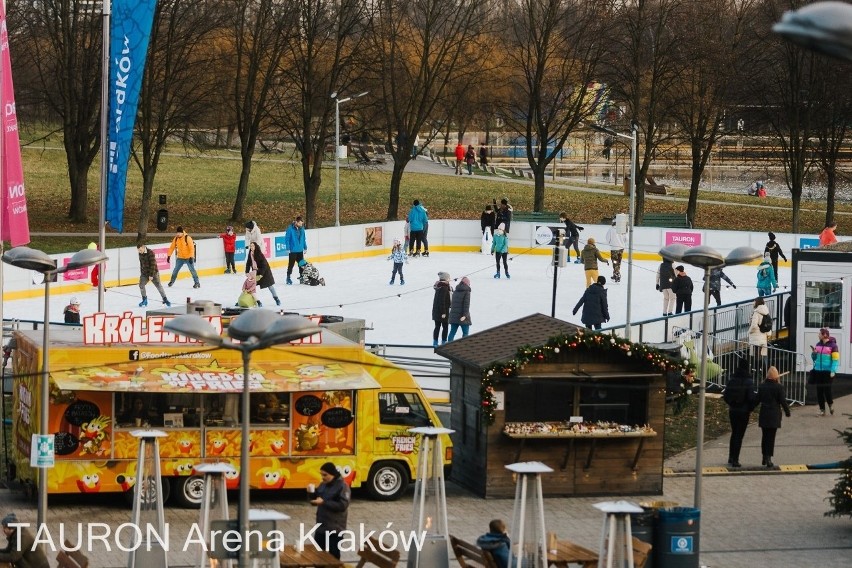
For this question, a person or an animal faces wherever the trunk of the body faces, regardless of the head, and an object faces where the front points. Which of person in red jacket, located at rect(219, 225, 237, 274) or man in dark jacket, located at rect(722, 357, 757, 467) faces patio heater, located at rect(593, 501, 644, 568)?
the person in red jacket

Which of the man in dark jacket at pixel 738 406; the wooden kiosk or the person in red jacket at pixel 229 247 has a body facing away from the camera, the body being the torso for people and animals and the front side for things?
the man in dark jacket

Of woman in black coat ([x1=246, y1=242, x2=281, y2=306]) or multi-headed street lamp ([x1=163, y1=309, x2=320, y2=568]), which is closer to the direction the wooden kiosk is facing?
the multi-headed street lamp

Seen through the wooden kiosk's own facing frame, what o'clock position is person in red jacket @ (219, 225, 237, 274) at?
The person in red jacket is roughly at 5 o'clock from the wooden kiosk.

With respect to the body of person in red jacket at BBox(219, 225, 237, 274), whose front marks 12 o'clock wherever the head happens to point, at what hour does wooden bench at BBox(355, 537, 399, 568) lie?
The wooden bench is roughly at 12 o'clock from the person in red jacket.

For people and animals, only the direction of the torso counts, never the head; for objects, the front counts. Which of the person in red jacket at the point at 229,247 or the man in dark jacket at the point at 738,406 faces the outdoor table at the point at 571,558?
the person in red jacket

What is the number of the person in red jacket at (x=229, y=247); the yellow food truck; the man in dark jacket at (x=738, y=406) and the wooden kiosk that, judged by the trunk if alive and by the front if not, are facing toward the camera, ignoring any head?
2

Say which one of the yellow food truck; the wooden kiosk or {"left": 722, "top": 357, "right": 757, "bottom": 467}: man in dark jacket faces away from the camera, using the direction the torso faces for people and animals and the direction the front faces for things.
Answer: the man in dark jacket

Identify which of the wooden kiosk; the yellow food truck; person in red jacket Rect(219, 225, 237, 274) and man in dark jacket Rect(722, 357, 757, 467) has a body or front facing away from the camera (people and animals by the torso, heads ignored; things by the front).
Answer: the man in dark jacket

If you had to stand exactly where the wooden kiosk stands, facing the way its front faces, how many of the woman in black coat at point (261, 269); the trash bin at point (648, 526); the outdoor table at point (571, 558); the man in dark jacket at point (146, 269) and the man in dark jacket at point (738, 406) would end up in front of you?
2

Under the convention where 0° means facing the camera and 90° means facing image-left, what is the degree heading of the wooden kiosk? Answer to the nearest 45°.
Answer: approximately 0°

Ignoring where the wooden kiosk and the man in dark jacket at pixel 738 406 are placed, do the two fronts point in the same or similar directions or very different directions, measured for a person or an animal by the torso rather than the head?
very different directions

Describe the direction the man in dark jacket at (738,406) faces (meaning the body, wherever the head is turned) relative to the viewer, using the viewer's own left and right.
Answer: facing away from the viewer

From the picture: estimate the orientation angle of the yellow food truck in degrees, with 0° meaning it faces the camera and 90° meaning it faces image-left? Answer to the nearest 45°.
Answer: approximately 270°
